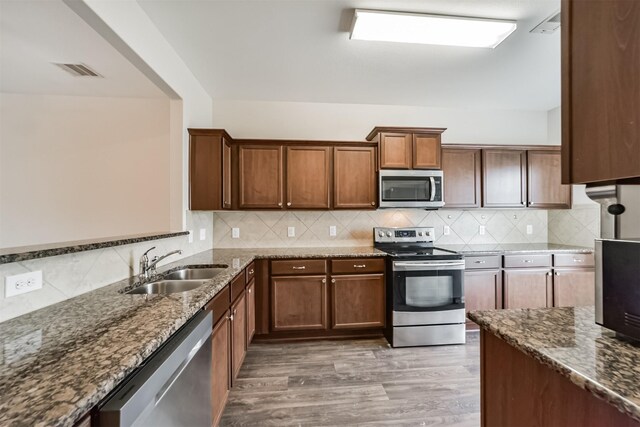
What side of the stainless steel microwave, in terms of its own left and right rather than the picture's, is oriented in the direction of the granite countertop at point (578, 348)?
front

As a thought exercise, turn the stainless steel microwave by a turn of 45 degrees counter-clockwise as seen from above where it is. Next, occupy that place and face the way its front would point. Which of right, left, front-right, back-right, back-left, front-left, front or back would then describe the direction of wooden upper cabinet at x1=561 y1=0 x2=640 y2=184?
front-right

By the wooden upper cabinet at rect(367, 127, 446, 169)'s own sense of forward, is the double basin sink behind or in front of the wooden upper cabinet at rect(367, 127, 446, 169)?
in front

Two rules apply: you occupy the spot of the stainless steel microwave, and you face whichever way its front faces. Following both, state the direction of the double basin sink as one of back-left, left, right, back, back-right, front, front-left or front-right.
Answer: front-right

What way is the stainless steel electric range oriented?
toward the camera

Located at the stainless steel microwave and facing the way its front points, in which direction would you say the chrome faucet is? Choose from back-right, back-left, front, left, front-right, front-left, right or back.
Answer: front-right

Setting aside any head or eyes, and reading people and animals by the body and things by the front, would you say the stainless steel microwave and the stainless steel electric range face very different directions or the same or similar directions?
same or similar directions

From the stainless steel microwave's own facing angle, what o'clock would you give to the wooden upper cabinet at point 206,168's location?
The wooden upper cabinet is roughly at 2 o'clock from the stainless steel microwave.

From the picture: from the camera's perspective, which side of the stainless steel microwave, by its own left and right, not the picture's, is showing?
front

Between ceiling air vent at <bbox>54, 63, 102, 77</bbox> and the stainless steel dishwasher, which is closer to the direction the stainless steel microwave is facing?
the stainless steel dishwasher
